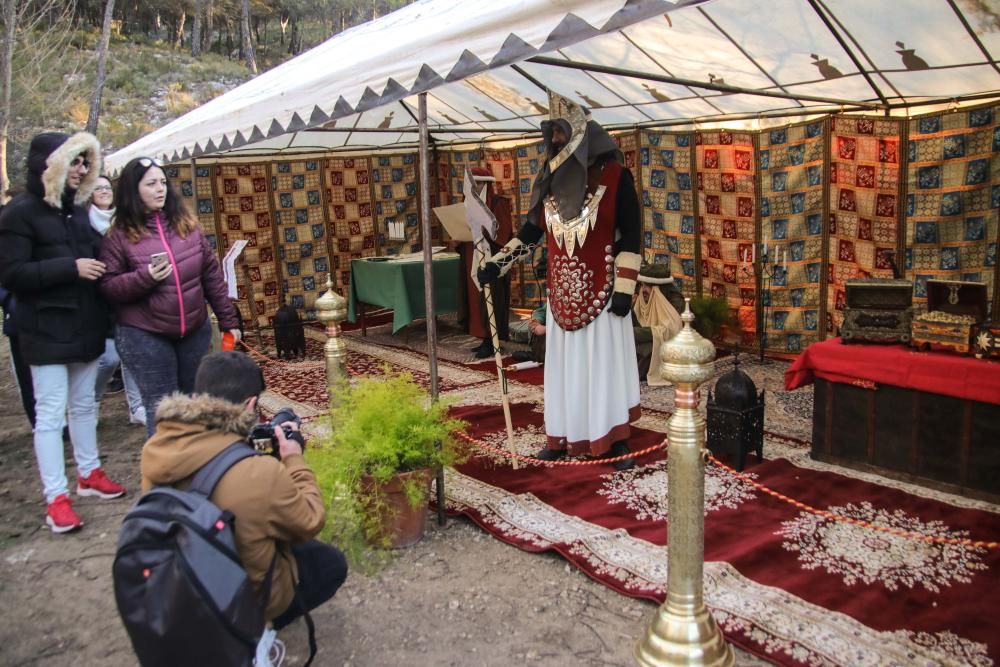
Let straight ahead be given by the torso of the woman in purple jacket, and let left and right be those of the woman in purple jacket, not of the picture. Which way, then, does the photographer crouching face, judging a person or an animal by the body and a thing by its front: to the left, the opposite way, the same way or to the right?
to the left

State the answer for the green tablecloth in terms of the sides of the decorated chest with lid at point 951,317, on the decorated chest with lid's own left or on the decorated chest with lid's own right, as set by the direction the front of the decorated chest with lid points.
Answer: on the decorated chest with lid's own right

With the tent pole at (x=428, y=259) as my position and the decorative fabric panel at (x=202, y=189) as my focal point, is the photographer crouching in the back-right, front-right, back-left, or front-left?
back-left

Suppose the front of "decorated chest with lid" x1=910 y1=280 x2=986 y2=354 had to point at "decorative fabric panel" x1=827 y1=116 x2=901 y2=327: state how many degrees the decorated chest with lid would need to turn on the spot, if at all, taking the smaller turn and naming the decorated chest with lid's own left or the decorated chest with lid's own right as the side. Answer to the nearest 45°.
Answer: approximately 135° to the decorated chest with lid's own right

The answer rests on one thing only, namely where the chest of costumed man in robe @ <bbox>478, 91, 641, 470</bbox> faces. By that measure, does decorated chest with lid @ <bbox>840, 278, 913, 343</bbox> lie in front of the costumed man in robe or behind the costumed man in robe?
behind

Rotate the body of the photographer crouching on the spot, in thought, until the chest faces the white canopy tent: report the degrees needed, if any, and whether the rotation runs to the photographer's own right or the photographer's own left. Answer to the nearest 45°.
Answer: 0° — they already face it

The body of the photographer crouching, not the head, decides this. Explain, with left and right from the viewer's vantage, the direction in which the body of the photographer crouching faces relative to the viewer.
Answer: facing away from the viewer and to the right of the viewer

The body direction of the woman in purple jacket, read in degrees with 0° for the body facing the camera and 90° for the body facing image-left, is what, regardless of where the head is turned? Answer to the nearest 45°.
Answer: approximately 315°

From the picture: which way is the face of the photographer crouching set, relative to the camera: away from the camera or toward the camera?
away from the camera

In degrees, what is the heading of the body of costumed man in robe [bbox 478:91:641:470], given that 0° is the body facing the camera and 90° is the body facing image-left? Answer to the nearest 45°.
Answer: approximately 45°

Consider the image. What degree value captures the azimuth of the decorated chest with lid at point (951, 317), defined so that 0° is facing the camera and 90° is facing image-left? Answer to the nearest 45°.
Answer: approximately 45°
